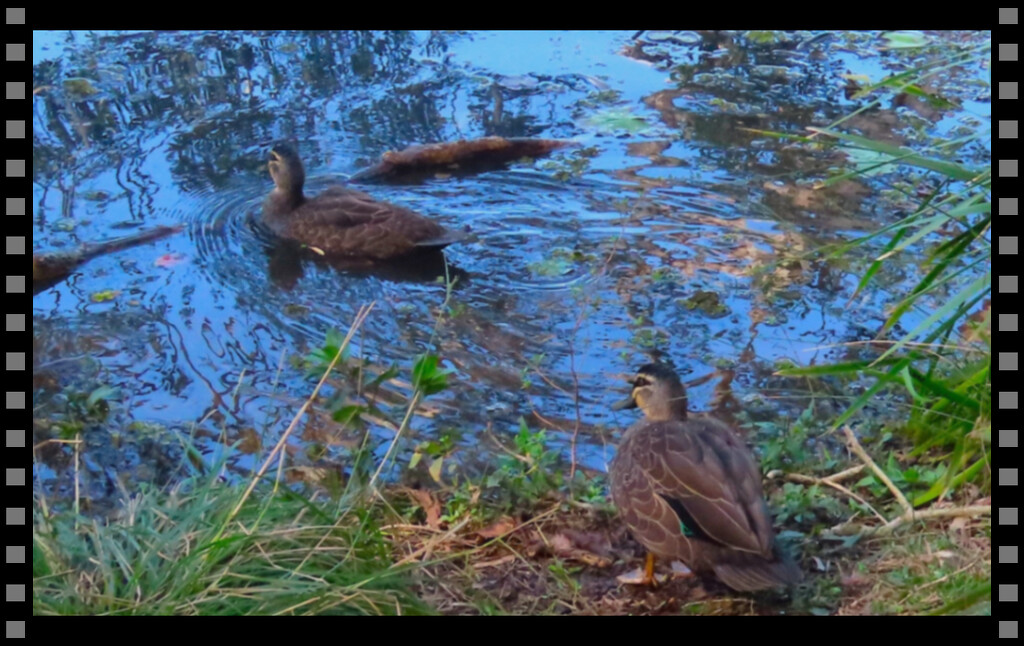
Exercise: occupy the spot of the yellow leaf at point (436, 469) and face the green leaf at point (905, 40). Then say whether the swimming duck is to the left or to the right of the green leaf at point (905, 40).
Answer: left

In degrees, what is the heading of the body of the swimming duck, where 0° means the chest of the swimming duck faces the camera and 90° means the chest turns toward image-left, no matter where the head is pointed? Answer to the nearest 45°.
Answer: approximately 90°

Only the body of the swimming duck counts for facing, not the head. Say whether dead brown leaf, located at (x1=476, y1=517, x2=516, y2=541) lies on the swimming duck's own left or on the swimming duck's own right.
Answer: on the swimming duck's own left

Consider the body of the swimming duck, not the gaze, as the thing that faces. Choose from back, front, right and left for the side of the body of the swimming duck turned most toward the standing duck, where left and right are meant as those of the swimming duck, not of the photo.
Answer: left

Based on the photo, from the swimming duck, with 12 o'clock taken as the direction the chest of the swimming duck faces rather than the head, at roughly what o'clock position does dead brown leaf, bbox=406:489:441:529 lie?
The dead brown leaf is roughly at 9 o'clock from the swimming duck.

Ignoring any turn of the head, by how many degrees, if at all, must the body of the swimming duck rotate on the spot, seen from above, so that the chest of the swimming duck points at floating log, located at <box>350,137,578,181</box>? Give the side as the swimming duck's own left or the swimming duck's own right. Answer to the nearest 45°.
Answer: approximately 135° to the swimming duck's own right

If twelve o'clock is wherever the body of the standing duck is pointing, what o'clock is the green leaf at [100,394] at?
The green leaf is roughly at 11 o'clock from the standing duck.

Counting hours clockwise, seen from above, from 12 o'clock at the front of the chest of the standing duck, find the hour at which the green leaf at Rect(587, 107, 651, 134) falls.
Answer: The green leaf is roughly at 1 o'clock from the standing duck.

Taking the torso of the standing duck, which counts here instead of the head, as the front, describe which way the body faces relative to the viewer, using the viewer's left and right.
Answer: facing away from the viewer and to the left of the viewer

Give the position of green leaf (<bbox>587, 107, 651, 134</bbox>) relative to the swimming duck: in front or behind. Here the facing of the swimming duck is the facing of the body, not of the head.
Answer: behind

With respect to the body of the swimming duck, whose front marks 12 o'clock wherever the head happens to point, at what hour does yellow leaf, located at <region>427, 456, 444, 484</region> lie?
The yellow leaf is roughly at 9 o'clock from the swimming duck.
